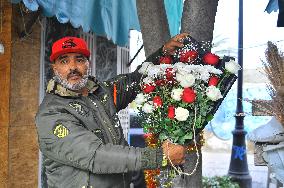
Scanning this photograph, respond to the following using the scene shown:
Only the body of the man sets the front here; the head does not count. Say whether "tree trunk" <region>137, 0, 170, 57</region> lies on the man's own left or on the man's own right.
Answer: on the man's own left

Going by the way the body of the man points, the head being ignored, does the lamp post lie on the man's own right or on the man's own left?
on the man's own left

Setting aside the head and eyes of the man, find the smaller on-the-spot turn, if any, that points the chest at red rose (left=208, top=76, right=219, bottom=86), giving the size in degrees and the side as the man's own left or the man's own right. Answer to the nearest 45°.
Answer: approximately 45° to the man's own left

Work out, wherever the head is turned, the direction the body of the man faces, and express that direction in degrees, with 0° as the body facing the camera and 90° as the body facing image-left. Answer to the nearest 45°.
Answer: approximately 315°

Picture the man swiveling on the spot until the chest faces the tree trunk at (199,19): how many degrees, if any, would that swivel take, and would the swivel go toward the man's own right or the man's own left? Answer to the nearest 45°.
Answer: approximately 90° to the man's own left

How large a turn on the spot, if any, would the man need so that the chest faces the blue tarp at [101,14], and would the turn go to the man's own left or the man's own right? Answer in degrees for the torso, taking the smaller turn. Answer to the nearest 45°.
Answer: approximately 135° to the man's own left
